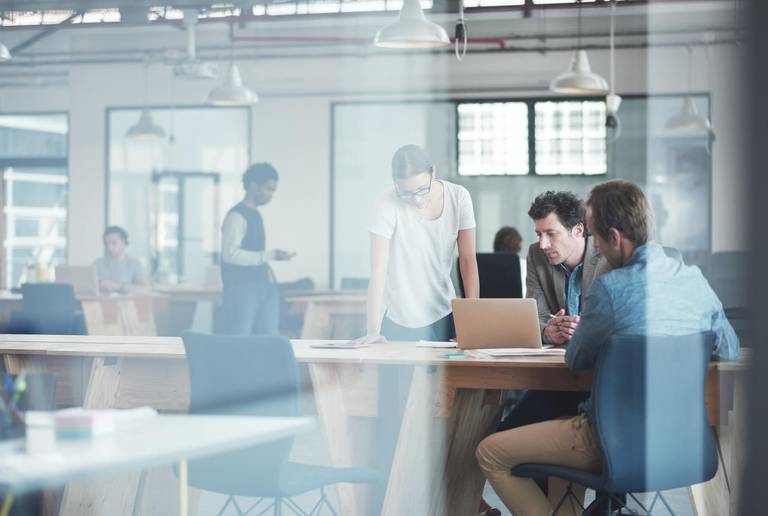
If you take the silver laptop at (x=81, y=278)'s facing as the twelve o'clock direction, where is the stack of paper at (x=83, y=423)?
The stack of paper is roughly at 6 o'clock from the silver laptop.

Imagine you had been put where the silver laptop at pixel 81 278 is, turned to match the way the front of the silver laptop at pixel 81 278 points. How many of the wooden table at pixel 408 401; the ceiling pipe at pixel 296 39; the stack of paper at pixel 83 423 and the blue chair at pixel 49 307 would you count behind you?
3

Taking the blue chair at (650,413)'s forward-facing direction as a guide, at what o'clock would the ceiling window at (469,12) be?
The ceiling window is roughly at 1 o'clock from the blue chair.

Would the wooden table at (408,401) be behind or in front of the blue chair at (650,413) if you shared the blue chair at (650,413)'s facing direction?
in front

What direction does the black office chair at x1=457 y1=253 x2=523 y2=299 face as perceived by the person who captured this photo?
facing away from the viewer

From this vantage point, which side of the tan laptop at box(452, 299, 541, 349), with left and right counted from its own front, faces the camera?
back

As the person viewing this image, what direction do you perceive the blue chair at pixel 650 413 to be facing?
facing away from the viewer and to the left of the viewer

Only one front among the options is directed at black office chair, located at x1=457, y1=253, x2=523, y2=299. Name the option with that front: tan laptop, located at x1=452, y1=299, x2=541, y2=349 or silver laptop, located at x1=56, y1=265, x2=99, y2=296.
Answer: tan laptop, located at x1=452, y1=299, x2=541, y2=349

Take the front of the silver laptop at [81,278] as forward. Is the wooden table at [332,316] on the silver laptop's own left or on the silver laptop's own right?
on the silver laptop's own right

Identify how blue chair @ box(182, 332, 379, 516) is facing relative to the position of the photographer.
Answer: facing away from the viewer and to the right of the viewer

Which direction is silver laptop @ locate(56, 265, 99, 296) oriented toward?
away from the camera

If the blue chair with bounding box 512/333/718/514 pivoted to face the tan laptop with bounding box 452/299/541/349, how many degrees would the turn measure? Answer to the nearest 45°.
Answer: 0° — it already faces it

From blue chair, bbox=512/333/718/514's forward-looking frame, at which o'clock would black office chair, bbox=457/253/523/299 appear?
The black office chair is roughly at 1 o'clock from the blue chair.
